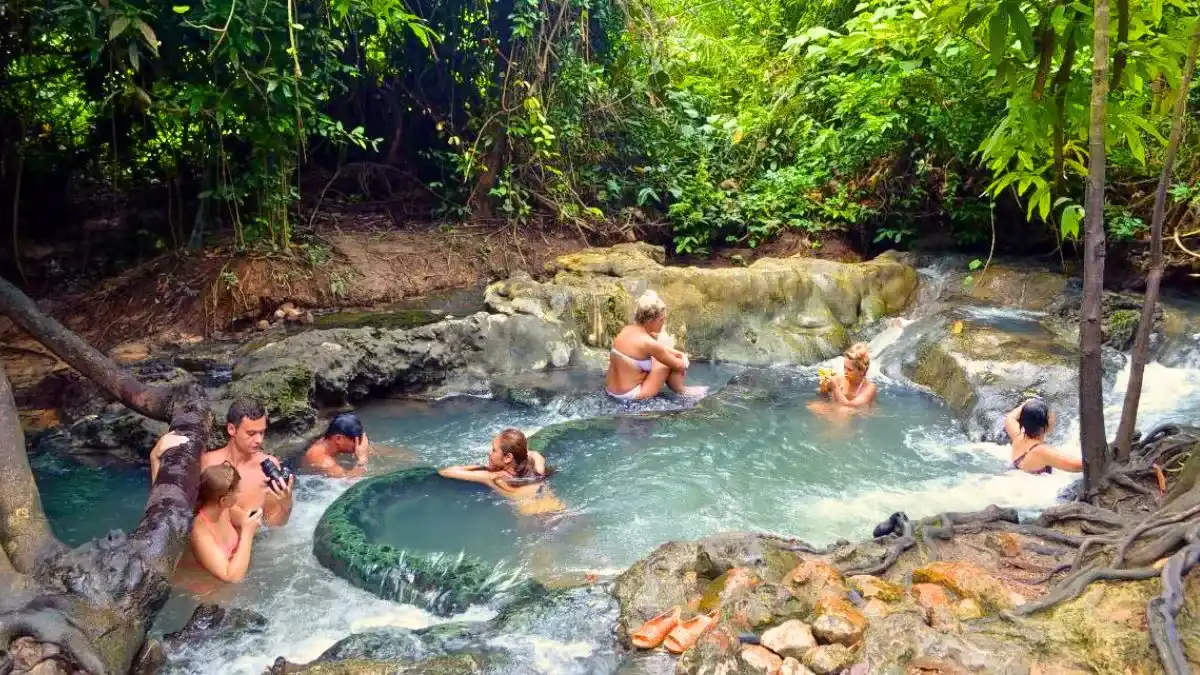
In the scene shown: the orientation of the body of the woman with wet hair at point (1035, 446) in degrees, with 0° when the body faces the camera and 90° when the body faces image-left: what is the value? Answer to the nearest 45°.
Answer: approximately 180°

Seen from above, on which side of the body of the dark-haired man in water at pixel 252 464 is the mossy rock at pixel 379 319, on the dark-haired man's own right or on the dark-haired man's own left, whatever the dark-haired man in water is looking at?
on the dark-haired man's own left

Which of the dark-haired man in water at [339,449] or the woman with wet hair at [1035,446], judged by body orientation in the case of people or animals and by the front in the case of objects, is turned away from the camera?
the woman with wet hair

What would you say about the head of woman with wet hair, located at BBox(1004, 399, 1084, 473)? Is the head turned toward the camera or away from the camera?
away from the camera
